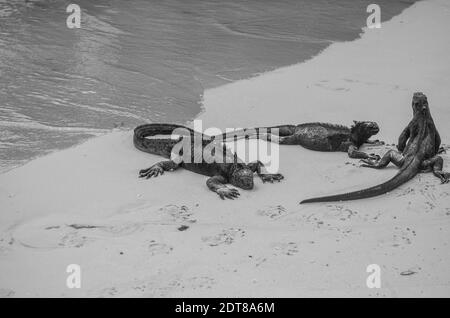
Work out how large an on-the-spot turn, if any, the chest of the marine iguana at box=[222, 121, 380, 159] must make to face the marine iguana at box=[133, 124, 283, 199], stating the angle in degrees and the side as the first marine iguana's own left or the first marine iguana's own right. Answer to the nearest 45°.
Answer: approximately 135° to the first marine iguana's own right

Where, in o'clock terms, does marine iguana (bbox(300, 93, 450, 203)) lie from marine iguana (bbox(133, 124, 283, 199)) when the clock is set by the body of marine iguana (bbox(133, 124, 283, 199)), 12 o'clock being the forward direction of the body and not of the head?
marine iguana (bbox(300, 93, 450, 203)) is roughly at 11 o'clock from marine iguana (bbox(133, 124, 283, 199)).

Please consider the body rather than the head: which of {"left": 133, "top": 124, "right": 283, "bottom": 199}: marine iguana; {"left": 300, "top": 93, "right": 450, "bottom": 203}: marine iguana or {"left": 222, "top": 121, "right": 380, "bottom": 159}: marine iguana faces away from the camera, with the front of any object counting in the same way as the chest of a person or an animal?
{"left": 300, "top": 93, "right": 450, "bottom": 203}: marine iguana

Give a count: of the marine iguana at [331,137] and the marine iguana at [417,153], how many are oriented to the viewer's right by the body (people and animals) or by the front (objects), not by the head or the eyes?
1

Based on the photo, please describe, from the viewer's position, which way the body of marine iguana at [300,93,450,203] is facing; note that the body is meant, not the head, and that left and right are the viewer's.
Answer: facing away from the viewer

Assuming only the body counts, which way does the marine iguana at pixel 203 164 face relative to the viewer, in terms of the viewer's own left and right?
facing the viewer and to the right of the viewer

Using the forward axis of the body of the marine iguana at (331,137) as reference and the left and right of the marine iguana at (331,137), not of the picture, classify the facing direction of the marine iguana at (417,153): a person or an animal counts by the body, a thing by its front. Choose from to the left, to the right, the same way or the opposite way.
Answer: to the left

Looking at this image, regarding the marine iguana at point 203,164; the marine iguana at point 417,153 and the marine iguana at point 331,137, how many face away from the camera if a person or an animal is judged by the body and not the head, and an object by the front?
1

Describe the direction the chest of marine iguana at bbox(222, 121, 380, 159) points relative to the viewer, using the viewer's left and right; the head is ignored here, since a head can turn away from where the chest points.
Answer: facing to the right of the viewer

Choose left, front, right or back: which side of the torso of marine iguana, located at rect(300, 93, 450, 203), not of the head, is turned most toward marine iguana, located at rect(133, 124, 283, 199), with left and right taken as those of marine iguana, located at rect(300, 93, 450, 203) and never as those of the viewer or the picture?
left
